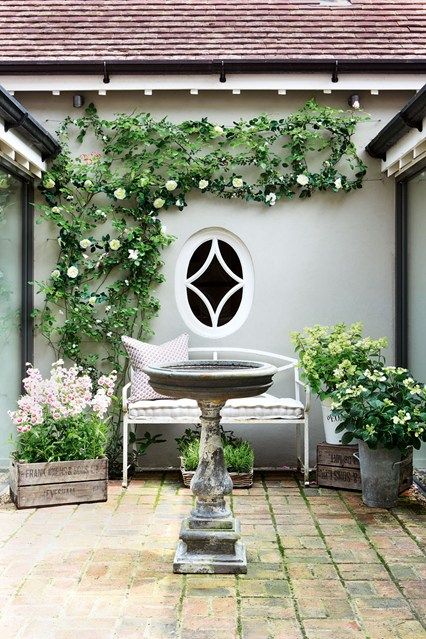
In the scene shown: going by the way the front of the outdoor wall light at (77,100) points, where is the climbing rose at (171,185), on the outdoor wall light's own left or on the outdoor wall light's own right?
on the outdoor wall light's own left

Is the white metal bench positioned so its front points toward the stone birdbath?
yes

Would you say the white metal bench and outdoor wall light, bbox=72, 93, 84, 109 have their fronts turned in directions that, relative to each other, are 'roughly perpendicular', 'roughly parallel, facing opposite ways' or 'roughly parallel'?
roughly parallel

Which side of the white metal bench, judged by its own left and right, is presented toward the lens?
front

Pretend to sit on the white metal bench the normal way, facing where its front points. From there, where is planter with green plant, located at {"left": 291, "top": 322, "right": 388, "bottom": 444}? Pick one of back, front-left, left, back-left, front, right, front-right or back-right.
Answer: left

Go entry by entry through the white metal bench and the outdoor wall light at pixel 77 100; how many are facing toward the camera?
2

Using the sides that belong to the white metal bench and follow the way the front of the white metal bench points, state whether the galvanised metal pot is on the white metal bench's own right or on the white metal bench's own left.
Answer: on the white metal bench's own left
